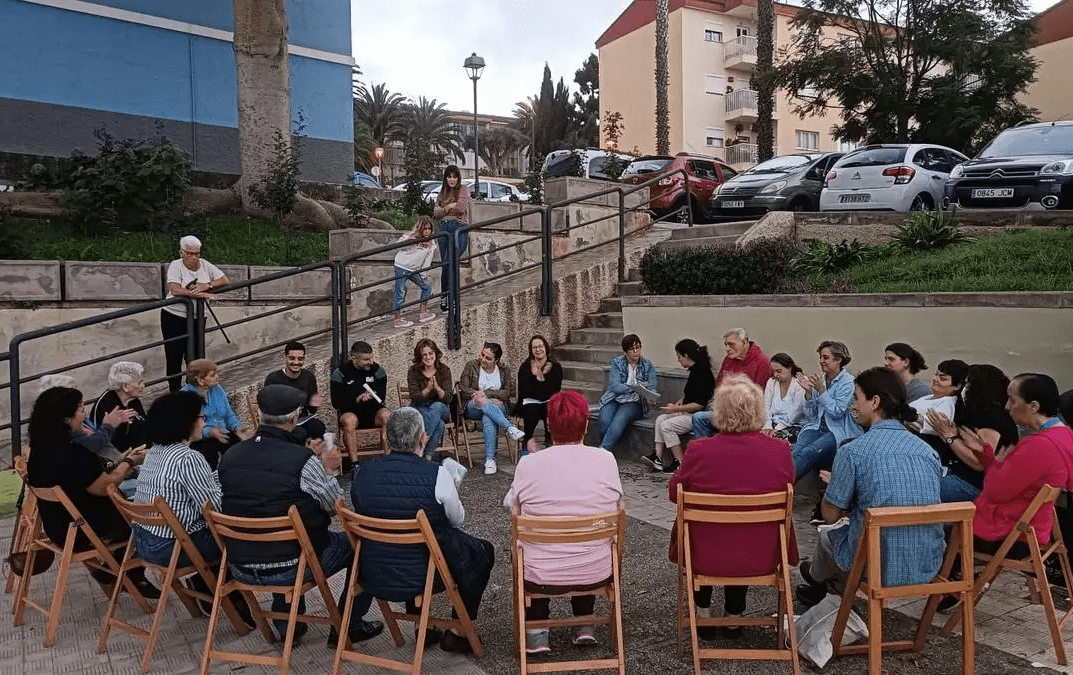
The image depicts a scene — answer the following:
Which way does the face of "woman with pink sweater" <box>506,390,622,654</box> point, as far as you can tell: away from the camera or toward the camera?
away from the camera

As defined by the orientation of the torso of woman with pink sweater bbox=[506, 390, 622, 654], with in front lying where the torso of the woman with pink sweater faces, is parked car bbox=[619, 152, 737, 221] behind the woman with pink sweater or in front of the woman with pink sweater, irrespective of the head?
in front

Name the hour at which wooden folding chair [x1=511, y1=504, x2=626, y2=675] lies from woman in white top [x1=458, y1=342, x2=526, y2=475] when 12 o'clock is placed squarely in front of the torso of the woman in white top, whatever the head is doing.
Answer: The wooden folding chair is roughly at 12 o'clock from the woman in white top.

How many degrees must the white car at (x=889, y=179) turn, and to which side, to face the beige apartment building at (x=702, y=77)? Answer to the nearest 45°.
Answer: approximately 45° to its left

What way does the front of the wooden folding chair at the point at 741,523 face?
away from the camera

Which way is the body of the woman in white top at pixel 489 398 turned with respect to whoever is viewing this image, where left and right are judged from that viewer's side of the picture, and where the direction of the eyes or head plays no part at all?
facing the viewer

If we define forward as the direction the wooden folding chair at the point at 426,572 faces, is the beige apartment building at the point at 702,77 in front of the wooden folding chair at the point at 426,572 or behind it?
in front

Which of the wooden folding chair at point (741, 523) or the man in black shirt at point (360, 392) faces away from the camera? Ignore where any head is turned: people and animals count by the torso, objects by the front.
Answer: the wooden folding chair

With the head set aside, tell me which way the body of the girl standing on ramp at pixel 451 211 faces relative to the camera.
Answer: toward the camera

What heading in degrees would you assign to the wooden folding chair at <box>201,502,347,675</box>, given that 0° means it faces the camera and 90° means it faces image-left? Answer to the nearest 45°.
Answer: approximately 225°

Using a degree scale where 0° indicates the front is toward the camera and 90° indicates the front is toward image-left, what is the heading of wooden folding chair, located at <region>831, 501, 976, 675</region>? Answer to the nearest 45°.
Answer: approximately 135°

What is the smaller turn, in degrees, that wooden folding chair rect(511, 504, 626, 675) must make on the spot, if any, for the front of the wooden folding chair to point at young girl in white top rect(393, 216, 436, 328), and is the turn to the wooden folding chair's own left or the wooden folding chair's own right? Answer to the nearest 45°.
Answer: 0° — it already faces them

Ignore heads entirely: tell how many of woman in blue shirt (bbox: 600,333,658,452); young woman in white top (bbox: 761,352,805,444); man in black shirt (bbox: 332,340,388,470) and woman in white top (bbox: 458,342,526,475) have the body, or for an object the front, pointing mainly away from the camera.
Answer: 0

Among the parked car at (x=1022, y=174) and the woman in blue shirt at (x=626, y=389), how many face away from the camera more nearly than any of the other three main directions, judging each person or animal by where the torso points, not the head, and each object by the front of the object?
0

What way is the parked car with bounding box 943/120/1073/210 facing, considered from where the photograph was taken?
facing the viewer and to the left of the viewer

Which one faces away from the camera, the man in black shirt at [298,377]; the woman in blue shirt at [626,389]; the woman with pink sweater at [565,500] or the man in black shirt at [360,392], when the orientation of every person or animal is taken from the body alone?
the woman with pink sweater
